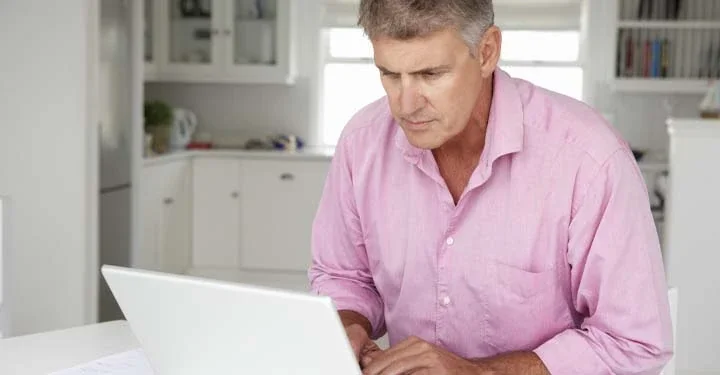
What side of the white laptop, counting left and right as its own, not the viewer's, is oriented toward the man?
front

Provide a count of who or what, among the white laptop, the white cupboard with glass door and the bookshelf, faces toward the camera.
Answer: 2

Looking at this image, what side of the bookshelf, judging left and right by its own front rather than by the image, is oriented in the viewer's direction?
front

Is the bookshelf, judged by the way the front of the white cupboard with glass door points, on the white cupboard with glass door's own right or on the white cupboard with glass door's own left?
on the white cupboard with glass door's own left

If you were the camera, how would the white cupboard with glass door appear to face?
facing the viewer

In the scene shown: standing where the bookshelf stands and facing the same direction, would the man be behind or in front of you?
in front

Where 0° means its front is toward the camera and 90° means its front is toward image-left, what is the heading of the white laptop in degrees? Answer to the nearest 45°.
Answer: approximately 225°

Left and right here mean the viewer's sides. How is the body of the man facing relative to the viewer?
facing the viewer and to the left of the viewer

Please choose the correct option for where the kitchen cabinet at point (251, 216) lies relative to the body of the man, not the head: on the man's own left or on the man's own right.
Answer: on the man's own right

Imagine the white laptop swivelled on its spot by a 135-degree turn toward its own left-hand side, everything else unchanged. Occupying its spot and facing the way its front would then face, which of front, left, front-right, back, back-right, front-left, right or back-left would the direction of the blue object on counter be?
right

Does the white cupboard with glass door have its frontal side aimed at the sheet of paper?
yes

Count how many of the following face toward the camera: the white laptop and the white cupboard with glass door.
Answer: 1

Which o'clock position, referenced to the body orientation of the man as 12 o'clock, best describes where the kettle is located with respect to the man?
The kettle is roughly at 4 o'clock from the man.

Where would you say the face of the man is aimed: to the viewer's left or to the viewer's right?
to the viewer's left
